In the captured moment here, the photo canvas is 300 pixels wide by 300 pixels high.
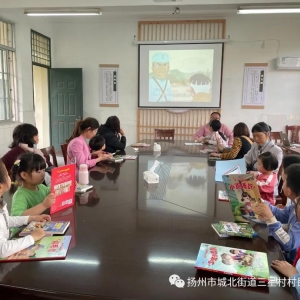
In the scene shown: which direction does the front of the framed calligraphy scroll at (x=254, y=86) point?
toward the camera

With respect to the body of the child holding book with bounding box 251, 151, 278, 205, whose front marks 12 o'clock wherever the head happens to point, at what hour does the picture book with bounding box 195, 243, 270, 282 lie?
The picture book is roughly at 9 o'clock from the child holding book.

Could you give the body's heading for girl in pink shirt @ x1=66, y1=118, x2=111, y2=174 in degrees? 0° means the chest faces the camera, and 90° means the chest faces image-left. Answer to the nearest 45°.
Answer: approximately 270°

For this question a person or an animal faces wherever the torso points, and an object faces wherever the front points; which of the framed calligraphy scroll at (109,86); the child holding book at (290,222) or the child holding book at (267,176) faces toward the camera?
the framed calligraphy scroll

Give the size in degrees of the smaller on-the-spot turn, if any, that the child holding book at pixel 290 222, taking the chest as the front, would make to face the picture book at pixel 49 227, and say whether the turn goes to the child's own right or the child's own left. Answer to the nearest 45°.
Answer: approximately 45° to the child's own left

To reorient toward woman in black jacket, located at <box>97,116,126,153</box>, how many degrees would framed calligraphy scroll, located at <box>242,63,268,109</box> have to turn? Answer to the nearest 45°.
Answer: approximately 45° to its right

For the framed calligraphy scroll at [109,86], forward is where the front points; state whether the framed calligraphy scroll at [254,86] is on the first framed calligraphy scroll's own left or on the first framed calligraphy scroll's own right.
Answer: on the first framed calligraphy scroll's own left

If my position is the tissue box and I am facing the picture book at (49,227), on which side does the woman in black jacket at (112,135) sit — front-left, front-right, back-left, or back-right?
back-right

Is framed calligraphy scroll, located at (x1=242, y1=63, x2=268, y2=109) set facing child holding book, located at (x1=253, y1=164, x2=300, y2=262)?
yes

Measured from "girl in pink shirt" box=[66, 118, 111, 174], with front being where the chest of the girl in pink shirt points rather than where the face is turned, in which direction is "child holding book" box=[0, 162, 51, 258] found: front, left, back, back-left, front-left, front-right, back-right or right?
right

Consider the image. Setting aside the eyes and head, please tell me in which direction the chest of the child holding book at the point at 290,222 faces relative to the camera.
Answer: to the viewer's left

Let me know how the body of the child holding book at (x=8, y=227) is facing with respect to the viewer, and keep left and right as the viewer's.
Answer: facing to the right of the viewer

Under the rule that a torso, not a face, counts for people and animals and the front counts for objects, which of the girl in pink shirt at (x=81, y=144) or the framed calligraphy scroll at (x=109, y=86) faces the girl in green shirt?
the framed calligraphy scroll

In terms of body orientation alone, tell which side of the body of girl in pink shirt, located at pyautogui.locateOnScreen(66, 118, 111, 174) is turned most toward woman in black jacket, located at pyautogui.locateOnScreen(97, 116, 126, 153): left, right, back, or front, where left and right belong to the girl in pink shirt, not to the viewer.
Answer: left
